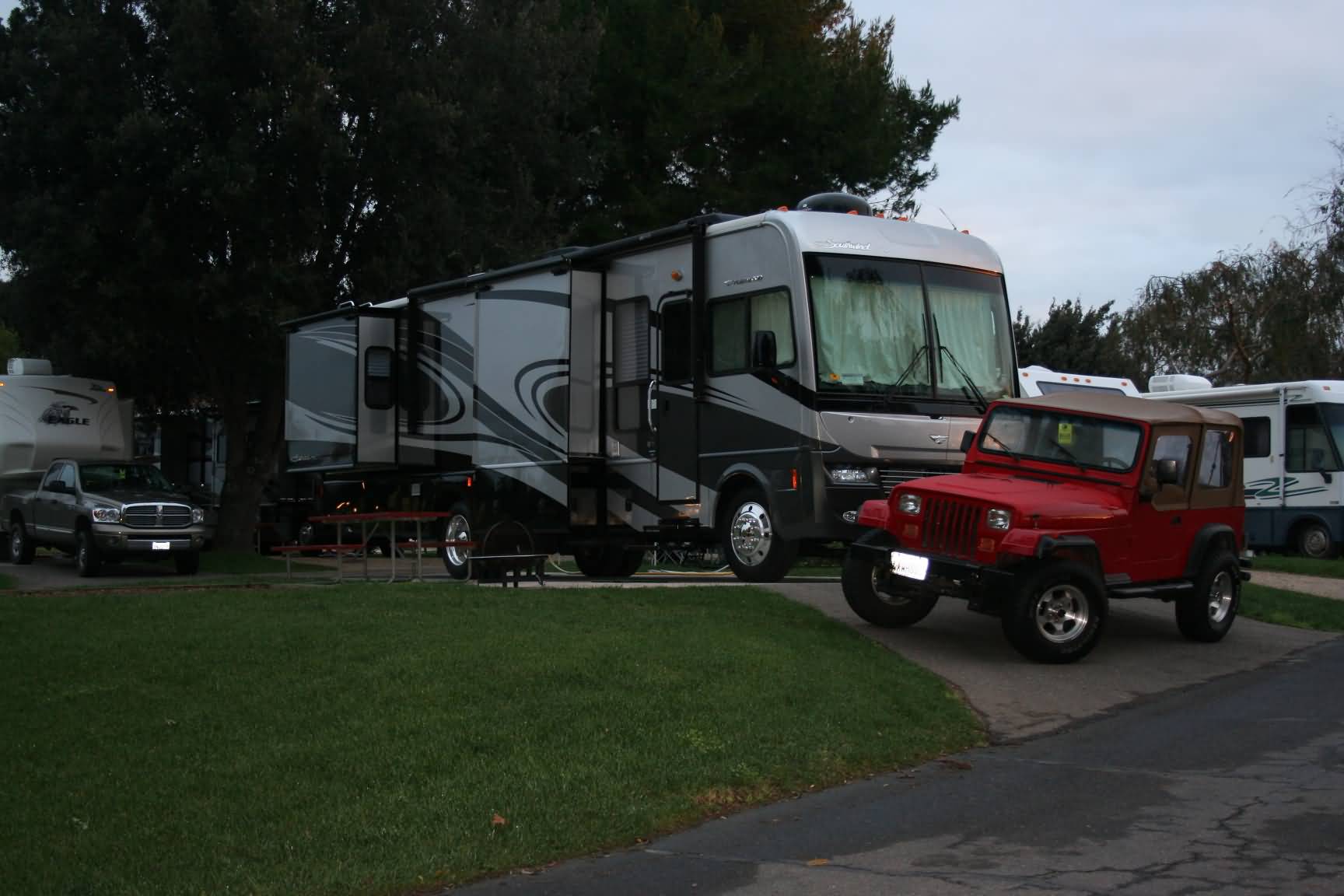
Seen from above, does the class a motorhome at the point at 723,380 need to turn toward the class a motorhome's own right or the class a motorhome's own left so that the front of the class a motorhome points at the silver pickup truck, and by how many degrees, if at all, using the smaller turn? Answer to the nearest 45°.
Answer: approximately 180°

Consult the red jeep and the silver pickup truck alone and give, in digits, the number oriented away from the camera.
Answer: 0

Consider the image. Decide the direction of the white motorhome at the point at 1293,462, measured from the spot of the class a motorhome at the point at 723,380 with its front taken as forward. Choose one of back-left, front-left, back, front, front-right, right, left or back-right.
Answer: left

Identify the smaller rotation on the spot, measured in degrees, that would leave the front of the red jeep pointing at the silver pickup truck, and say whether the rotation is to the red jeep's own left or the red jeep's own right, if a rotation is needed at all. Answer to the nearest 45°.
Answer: approximately 90° to the red jeep's own right

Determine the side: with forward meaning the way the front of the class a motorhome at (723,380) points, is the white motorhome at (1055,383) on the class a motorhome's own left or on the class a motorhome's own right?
on the class a motorhome's own left

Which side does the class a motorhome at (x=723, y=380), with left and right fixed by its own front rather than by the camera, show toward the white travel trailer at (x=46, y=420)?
back

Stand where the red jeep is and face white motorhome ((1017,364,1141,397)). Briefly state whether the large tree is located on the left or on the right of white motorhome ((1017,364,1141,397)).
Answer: left

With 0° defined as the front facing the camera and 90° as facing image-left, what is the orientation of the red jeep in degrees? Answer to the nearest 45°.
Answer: approximately 45°

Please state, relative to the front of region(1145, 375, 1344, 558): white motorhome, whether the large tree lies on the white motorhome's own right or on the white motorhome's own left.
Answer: on the white motorhome's own right

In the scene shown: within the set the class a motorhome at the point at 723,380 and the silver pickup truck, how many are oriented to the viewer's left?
0

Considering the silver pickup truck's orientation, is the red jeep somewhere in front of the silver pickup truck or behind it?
in front
